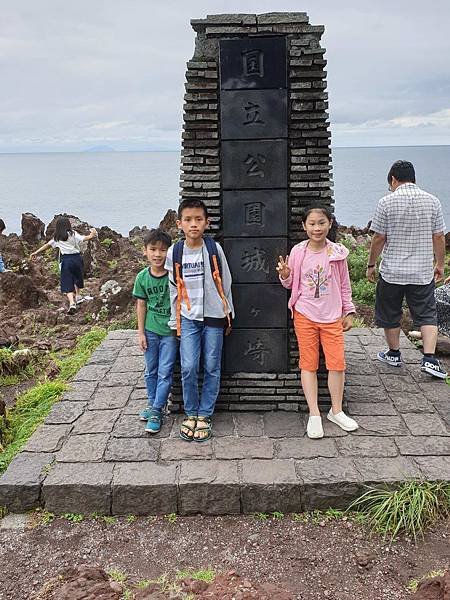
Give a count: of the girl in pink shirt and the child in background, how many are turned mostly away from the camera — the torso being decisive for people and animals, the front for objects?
1

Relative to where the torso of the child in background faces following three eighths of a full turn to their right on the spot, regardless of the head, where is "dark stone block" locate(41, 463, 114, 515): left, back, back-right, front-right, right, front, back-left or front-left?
front-right

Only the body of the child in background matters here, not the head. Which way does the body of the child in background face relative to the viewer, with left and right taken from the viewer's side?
facing away from the viewer

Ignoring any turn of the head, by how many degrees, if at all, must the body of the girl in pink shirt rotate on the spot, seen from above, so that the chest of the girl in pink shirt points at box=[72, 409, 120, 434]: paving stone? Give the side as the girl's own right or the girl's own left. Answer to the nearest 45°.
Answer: approximately 90° to the girl's own right

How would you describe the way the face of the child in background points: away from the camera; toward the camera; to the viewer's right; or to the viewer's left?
away from the camera

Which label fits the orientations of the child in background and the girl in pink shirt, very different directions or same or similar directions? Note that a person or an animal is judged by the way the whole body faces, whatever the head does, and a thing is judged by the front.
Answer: very different directions

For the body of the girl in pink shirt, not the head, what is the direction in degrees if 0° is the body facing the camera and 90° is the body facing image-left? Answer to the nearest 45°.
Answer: approximately 0°

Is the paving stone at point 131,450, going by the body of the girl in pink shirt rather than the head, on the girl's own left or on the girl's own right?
on the girl's own right

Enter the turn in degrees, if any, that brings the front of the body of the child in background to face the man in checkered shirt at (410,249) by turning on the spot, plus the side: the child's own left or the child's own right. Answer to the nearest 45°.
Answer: approximately 135° to the child's own right

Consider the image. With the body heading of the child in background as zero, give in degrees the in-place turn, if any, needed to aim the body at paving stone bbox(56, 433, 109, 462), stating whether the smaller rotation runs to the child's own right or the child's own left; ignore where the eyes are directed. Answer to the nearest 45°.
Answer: approximately 180°
